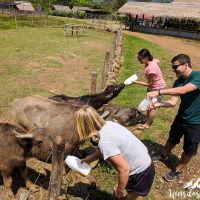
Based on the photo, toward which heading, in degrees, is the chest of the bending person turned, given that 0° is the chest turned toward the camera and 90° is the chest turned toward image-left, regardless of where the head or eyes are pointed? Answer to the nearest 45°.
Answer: approximately 90°

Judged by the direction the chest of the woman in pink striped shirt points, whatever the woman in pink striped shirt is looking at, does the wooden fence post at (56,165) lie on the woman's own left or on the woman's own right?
on the woman's own left

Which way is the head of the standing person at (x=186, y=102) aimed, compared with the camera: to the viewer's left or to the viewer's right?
to the viewer's left

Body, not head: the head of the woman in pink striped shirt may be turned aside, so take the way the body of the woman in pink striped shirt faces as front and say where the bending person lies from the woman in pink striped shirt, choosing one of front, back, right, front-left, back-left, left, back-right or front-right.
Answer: left

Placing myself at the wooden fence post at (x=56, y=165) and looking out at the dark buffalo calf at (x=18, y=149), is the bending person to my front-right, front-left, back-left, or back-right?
back-right

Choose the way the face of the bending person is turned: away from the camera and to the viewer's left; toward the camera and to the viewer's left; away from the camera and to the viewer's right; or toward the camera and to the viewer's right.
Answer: away from the camera and to the viewer's left

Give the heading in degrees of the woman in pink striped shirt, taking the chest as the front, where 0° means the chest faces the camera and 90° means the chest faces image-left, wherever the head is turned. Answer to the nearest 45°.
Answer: approximately 90°

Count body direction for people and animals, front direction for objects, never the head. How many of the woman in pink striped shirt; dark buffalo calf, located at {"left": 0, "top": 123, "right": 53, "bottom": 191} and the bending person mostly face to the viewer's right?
1

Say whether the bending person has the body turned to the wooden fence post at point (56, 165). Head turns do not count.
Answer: yes

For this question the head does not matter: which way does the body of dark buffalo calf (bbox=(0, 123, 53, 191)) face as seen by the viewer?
to the viewer's right

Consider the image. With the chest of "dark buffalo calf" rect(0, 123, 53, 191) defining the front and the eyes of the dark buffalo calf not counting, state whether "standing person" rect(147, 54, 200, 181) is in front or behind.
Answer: in front
